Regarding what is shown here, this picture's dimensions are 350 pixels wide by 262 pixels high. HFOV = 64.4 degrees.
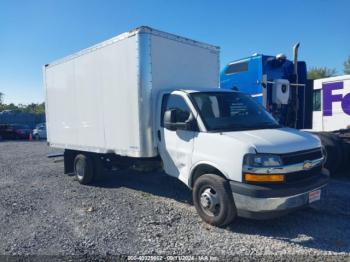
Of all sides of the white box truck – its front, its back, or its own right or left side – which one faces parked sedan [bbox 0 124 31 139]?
back

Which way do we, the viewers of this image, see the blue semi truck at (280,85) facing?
facing away from the viewer and to the left of the viewer

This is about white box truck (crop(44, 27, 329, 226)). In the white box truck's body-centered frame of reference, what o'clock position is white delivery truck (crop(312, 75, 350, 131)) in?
The white delivery truck is roughly at 9 o'clock from the white box truck.

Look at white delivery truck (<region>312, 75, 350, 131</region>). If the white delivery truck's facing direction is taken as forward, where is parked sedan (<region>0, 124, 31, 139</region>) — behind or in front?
in front

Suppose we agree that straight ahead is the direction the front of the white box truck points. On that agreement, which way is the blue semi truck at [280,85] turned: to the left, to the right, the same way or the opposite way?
the opposite way

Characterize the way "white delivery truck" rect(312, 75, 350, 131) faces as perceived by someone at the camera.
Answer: facing away from the viewer and to the left of the viewer

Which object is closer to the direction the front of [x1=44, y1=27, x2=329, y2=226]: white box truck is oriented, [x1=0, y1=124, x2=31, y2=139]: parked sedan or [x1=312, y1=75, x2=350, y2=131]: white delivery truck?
the white delivery truck

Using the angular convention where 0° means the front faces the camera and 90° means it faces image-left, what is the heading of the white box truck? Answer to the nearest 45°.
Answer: approximately 315°
